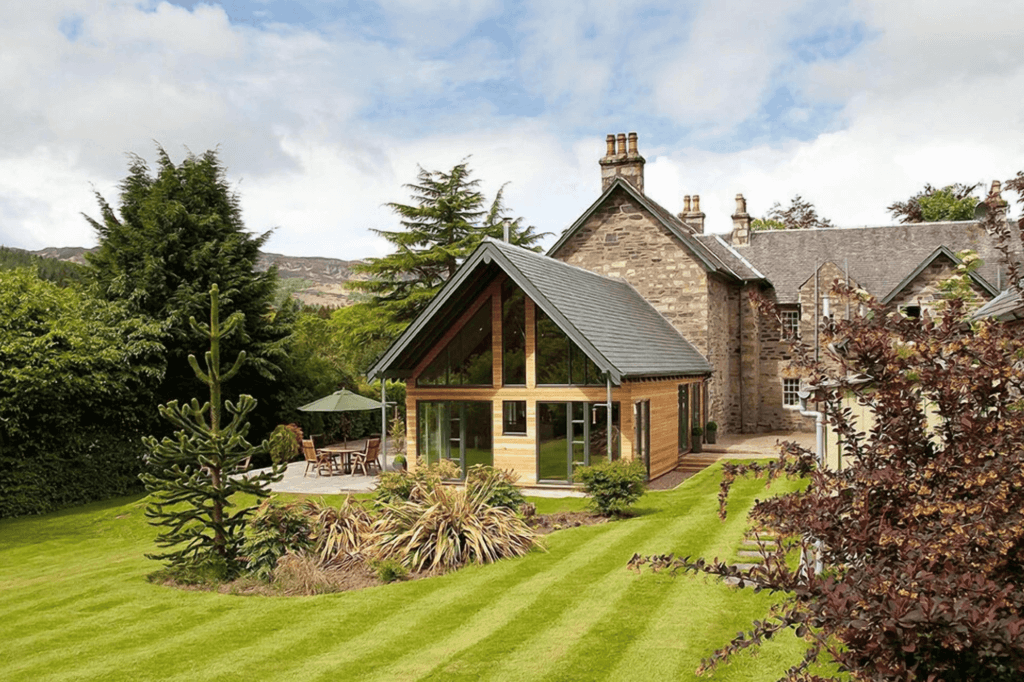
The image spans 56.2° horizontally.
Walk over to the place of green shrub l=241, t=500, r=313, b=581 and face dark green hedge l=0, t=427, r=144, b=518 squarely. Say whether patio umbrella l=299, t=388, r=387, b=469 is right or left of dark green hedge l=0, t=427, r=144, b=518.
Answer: right

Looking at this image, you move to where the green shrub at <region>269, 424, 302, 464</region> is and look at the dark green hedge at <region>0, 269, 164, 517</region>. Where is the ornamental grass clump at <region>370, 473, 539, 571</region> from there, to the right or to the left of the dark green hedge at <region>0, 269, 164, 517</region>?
left

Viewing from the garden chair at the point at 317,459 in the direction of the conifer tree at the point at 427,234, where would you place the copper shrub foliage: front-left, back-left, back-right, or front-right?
back-right
